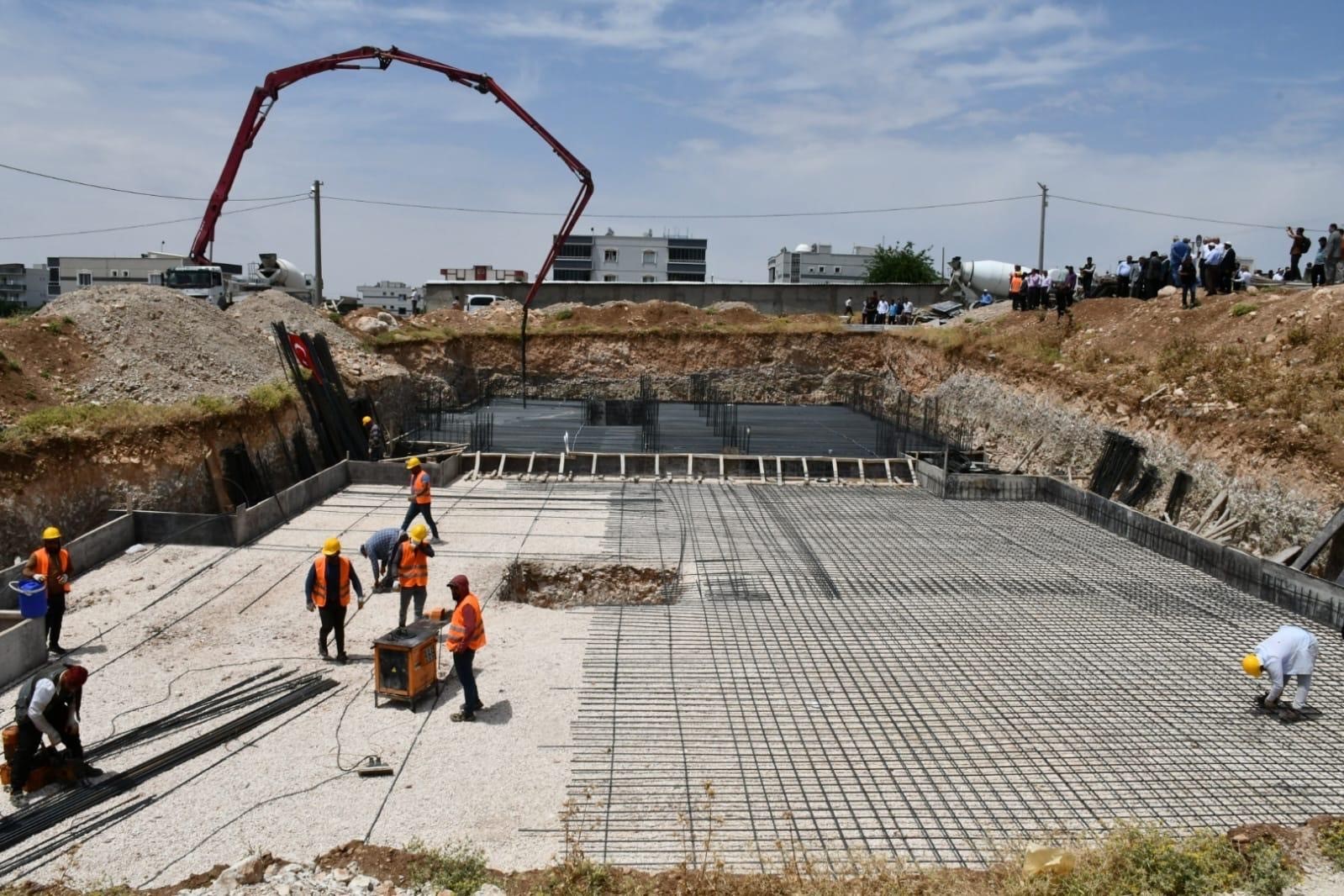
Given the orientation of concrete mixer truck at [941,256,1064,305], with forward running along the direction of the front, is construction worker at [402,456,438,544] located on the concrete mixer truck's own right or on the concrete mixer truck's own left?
on the concrete mixer truck's own right

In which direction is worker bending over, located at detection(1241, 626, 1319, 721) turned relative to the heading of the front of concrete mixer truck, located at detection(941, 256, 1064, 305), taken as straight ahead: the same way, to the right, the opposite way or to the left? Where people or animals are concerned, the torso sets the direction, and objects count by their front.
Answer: the opposite way

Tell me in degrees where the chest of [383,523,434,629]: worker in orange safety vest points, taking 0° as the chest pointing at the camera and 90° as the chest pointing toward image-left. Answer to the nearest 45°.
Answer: approximately 0°

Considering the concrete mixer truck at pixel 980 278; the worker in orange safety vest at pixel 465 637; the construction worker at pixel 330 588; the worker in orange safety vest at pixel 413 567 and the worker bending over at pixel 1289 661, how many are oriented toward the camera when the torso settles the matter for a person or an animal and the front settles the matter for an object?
2

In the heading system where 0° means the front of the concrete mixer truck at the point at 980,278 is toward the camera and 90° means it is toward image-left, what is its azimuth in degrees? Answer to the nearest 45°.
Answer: approximately 270°

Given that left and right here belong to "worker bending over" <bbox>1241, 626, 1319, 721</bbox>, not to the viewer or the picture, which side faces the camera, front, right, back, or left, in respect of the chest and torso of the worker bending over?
left

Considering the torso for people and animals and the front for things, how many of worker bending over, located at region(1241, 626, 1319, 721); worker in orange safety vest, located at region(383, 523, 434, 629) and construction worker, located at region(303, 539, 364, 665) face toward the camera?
2

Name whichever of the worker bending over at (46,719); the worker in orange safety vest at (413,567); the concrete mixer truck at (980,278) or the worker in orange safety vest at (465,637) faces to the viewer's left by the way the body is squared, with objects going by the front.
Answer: the worker in orange safety vest at (465,637)

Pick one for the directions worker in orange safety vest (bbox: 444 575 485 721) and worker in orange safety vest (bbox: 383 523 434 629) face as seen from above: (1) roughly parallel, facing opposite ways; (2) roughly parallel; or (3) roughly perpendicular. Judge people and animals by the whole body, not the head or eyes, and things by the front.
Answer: roughly perpendicular

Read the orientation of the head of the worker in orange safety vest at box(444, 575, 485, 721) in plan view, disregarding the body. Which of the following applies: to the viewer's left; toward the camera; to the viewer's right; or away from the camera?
to the viewer's left

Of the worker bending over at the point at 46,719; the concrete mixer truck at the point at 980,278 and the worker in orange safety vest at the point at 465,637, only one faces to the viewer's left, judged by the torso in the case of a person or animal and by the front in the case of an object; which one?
the worker in orange safety vest

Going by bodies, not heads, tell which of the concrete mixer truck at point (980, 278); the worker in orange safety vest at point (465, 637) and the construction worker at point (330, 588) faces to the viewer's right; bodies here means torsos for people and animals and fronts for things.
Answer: the concrete mixer truck

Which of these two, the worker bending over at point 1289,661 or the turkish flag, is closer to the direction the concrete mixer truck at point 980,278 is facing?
the worker bending over
